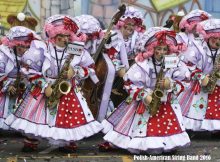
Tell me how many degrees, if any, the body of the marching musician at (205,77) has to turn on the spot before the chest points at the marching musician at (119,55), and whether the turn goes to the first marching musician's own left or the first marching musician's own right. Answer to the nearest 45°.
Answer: approximately 135° to the first marching musician's own right

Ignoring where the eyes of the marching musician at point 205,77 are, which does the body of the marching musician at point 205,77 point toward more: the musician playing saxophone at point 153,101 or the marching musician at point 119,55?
the musician playing saxophone

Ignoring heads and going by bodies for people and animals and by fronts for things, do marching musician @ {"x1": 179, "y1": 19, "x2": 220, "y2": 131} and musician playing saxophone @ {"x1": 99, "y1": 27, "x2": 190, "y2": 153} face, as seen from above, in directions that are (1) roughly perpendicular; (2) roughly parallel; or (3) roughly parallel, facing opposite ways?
roughly parallel

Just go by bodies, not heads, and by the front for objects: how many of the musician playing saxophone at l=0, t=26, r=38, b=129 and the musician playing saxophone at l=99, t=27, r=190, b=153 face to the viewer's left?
0

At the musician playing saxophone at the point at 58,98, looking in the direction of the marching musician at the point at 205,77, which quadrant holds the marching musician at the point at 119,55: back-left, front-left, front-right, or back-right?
front-left

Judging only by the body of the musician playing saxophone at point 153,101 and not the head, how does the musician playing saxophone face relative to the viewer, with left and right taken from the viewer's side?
facing the viewer and to the right of the viewer
